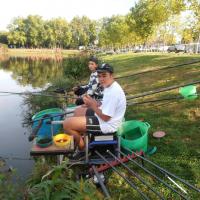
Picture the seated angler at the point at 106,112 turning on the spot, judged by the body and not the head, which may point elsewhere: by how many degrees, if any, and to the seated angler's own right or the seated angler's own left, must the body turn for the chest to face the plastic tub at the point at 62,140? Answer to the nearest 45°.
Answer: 0° — they already face it

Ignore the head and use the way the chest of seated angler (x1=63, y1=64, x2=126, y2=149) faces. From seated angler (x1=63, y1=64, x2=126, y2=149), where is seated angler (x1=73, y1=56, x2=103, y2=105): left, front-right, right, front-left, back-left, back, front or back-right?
right

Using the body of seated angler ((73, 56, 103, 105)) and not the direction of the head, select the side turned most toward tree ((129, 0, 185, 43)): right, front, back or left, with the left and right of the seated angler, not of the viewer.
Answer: right

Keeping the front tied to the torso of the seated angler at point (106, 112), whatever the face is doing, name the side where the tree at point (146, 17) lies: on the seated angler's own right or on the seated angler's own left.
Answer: on the seated angler's own right

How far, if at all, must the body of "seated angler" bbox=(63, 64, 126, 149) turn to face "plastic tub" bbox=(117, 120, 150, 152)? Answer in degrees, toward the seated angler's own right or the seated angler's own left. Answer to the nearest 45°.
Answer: approximately 135° to the seated angler's own right

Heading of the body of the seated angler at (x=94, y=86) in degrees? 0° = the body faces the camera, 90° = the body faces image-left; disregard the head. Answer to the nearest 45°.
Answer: approximately 90°

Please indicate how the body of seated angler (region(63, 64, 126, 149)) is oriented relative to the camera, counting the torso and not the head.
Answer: to the viewer's left

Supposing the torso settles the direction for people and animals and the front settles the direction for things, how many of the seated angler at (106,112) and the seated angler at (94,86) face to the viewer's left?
2

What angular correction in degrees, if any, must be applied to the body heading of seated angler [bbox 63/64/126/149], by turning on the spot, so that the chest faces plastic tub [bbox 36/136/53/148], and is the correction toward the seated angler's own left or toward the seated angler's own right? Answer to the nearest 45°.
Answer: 0° — they already face it

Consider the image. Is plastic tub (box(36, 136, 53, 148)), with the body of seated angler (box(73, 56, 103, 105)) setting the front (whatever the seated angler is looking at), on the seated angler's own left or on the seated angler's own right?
on the seated angler's own left
